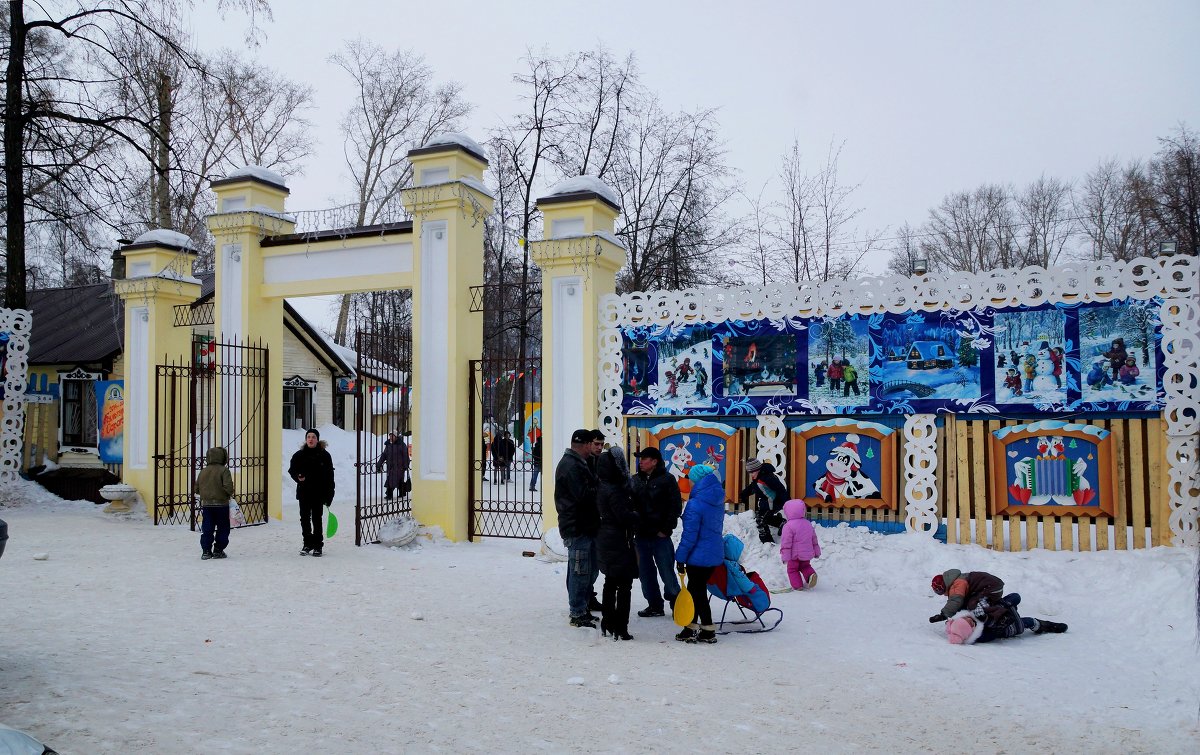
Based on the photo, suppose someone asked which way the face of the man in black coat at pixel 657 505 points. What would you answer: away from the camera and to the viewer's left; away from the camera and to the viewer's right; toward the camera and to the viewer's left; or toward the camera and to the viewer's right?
toward the camera and to the viewer's left

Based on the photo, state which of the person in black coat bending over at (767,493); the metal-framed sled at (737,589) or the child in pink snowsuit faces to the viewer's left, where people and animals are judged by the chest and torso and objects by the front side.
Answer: the person in black coat bending over

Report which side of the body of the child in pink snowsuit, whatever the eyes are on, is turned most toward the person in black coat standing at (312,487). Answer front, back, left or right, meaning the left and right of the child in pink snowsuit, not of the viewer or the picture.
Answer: left

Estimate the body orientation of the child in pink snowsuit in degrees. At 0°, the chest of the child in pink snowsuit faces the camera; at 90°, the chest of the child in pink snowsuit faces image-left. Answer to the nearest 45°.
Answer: approximately 180°

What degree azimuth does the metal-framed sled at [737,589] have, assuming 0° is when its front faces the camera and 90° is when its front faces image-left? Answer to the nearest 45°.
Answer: approximately 270°

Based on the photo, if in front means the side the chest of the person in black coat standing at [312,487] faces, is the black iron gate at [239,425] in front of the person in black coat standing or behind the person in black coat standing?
behind

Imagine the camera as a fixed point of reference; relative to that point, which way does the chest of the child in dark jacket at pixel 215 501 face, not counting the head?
away from the camera
